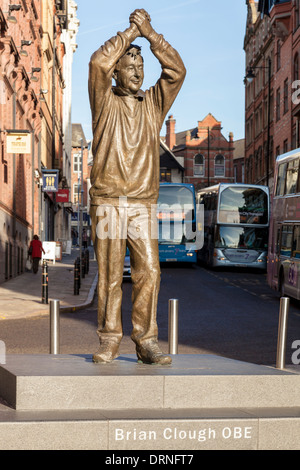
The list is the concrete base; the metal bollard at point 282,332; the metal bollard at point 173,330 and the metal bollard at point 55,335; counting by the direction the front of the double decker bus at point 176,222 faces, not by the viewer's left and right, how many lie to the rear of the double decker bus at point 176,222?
0

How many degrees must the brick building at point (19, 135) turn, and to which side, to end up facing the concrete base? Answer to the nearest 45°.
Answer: approximately 90° to its right

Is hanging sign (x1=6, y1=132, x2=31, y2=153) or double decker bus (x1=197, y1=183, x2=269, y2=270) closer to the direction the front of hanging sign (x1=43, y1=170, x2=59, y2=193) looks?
the hanging sign

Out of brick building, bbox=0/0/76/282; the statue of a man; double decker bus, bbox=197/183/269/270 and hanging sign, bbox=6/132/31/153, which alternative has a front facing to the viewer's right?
the brick building

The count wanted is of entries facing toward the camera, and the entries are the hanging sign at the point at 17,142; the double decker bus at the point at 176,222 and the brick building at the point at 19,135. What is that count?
2

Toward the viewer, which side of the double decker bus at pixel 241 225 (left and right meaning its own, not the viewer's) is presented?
front

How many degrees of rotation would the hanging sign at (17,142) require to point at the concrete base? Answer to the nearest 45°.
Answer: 0° — it already faces it

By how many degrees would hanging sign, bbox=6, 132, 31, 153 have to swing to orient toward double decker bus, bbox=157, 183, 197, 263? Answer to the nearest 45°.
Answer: approximately 135° to its left

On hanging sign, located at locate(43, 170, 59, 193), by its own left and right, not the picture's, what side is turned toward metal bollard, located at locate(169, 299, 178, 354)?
front

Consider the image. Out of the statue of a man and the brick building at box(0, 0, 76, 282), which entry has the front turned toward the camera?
the statue of a man

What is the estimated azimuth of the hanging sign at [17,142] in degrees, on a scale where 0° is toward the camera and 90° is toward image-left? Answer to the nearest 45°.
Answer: approximately 0°

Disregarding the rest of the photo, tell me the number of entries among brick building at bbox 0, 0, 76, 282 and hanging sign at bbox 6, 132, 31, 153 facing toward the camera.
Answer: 1

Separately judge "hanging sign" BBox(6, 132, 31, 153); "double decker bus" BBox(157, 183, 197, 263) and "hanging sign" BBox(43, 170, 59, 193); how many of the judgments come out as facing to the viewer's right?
0

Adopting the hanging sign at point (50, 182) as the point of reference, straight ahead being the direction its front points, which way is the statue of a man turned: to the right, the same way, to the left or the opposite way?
the same way

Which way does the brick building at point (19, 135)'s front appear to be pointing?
to the viewer's right

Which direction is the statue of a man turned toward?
toward the camera

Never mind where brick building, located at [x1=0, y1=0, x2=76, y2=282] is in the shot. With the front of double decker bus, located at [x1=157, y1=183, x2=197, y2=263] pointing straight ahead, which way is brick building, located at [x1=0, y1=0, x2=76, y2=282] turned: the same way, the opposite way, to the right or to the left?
to the left

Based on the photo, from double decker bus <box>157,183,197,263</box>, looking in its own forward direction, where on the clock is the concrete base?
The concrete base is roughly at 12 o'clock from the double decker bus.
